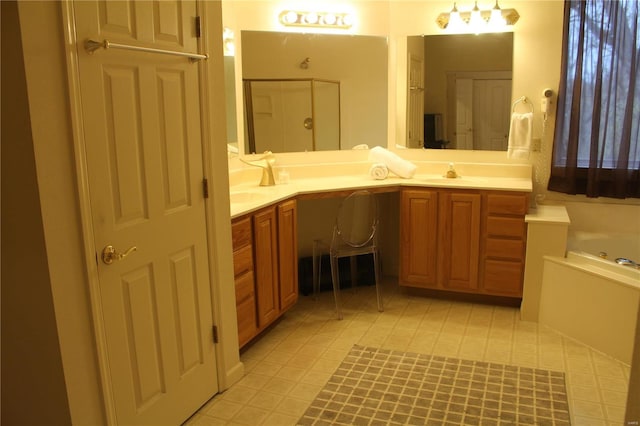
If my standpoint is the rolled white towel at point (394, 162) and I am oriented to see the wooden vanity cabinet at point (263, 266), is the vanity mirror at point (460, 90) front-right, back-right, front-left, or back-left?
back-left

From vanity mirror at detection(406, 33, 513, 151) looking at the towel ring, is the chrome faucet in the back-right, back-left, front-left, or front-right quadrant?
front-right

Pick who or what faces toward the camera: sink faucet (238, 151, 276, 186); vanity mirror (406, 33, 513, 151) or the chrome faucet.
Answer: the vanity mirror

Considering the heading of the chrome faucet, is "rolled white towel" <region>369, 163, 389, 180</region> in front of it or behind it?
in front

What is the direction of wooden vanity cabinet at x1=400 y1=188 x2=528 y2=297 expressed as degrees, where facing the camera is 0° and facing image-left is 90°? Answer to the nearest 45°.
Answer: approximately 0°

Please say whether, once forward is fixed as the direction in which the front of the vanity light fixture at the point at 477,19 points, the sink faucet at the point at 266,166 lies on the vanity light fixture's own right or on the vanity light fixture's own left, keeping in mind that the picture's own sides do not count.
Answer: on the vanity light fixture's own right

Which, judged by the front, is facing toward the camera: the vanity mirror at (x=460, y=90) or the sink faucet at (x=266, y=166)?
the vanity mirror

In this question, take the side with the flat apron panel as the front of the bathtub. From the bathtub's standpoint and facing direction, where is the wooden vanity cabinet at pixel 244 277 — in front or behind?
in front

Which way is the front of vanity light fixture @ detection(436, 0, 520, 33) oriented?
toward the camera

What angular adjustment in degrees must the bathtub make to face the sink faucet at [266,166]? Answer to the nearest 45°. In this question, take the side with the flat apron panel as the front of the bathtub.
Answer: approximately 45° to its right

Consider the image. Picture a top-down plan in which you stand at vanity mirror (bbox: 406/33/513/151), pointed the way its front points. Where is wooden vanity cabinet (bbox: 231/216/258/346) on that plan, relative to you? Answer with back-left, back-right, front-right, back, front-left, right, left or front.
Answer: front-right

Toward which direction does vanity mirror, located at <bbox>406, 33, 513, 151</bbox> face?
toward the camera

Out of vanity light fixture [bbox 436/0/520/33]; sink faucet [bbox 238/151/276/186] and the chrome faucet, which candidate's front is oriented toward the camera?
the vanity light fixture

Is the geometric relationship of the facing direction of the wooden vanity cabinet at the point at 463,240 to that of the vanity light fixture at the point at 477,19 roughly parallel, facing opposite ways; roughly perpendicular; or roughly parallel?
roughly parallel
